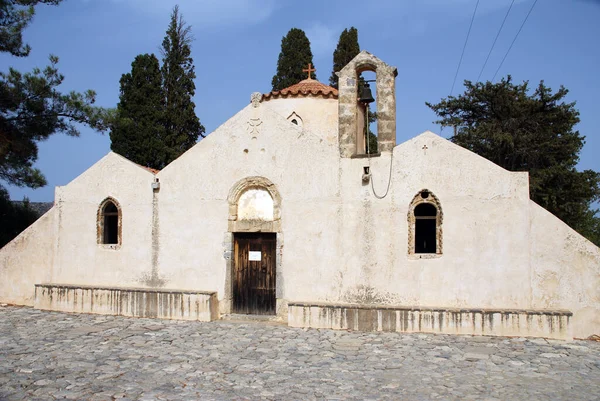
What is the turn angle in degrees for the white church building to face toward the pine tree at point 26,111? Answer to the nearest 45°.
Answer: approximately 135° to its right

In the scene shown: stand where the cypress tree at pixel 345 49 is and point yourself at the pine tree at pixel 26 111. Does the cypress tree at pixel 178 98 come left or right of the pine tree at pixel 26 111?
right

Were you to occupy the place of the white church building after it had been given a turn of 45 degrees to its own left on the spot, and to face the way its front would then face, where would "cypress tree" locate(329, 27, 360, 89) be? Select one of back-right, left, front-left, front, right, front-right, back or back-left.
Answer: back-left

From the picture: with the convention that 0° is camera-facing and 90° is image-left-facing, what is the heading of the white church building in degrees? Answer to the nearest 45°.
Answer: approximately 0°

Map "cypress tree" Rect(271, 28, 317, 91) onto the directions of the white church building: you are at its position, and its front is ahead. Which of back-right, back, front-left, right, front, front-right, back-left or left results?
back
